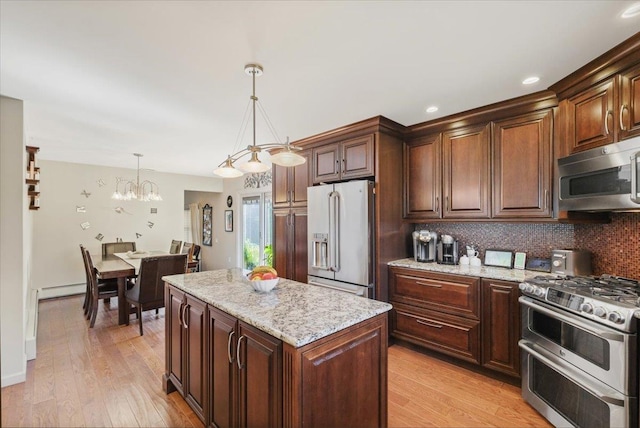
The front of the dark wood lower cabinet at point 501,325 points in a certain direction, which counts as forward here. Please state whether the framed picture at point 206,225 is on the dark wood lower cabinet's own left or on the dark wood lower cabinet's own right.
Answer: on the dark wood lower cabinet's own right

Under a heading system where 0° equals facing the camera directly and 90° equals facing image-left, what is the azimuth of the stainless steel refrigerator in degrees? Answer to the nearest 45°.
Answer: approximately 45°

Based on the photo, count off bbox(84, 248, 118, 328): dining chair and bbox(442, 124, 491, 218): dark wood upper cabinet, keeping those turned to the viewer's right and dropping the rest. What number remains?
1

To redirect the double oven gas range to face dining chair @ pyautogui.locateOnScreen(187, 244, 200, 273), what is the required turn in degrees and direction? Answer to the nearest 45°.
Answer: approximately 45° to its right

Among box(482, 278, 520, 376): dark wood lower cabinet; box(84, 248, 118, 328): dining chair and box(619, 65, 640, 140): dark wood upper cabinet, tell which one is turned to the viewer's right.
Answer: the dining chair

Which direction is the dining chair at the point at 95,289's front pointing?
to the viewer's right

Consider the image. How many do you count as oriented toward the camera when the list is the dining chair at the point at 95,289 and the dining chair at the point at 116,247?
1

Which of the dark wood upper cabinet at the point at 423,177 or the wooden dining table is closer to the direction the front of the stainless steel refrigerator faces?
the wooden dining table

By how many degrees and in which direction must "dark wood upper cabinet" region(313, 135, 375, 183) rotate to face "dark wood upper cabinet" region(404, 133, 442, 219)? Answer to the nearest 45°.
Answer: approximately 135° to its left
